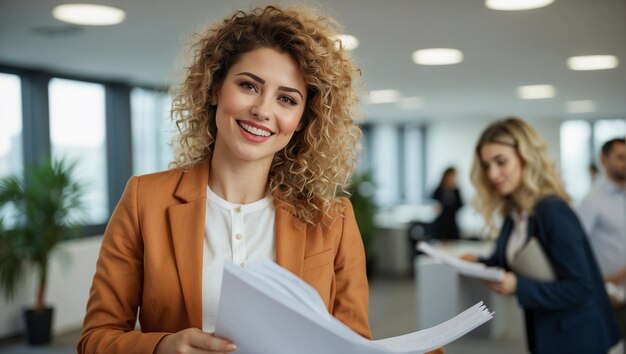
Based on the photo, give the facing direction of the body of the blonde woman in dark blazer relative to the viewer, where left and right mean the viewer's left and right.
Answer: facing the viewer and to the left of the viewer

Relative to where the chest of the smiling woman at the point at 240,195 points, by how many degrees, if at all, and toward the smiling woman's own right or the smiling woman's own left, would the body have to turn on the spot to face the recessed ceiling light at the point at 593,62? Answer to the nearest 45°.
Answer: approximately 135° to the smiling woman's own left

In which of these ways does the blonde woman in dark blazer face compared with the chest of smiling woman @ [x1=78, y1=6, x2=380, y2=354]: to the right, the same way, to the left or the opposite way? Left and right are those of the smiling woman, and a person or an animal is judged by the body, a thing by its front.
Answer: to the right

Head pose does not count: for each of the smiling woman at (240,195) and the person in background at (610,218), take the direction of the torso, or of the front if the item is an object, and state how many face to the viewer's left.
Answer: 0

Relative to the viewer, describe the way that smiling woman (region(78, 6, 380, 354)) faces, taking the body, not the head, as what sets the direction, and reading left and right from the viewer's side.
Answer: facing the viewer

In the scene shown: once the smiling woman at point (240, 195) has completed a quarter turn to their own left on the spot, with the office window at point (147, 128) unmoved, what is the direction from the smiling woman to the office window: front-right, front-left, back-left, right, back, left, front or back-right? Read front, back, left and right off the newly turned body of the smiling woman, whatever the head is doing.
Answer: left

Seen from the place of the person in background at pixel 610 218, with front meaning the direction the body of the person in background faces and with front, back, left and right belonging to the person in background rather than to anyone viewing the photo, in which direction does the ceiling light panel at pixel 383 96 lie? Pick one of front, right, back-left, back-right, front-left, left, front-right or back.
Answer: back

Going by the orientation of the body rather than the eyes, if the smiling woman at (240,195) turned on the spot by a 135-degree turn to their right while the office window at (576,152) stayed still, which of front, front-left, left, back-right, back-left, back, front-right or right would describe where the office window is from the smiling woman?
right

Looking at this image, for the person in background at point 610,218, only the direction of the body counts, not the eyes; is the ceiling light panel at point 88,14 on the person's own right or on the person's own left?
on the person's own right

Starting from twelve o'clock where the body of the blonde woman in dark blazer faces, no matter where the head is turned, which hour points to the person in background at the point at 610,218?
The person in background is roughly at 5 o'clock from the blonde woman in dark blazer.

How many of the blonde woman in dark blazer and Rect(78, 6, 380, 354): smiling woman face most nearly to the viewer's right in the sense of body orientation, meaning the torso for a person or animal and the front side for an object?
0
